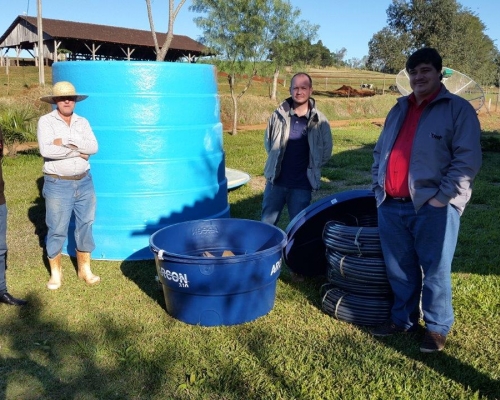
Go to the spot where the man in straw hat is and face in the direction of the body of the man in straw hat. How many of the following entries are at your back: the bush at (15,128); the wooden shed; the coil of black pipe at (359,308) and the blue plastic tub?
2

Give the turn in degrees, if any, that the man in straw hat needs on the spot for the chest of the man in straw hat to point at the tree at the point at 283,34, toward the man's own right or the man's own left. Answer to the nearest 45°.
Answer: approximately 135° to the man's own left

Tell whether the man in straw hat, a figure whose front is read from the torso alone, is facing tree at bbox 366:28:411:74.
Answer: no

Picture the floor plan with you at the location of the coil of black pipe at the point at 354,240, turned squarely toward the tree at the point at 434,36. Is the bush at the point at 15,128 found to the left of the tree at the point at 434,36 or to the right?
left

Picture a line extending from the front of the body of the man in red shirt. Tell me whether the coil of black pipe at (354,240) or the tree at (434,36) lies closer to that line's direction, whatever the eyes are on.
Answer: the coil of black pipe

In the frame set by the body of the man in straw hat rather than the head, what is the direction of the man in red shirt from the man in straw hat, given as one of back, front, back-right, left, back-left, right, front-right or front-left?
front-left

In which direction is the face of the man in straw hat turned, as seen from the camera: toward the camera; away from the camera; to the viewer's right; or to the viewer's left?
toward the camera

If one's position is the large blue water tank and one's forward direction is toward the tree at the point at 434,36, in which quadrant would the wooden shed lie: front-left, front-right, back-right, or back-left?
front-left

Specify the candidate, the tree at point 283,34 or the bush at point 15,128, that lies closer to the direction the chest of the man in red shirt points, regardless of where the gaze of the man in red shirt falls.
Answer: the bush

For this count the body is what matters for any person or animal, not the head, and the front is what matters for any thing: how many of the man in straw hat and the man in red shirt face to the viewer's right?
0

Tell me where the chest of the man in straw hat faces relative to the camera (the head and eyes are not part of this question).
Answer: toward the camera

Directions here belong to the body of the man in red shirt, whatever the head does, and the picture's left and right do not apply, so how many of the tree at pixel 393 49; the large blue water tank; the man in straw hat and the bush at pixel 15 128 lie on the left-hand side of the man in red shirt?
0

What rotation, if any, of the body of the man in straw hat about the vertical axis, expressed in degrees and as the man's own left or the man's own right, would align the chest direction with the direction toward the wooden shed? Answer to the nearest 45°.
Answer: approximately 180°

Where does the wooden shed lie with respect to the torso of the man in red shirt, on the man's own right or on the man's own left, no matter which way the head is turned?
on the man's own right

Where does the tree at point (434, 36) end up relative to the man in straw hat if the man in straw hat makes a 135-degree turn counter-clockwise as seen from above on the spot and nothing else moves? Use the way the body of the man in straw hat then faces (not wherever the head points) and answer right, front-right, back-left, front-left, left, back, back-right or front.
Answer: front

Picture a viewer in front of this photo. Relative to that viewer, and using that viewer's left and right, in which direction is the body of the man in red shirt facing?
facing the viewer and to the left of the viewer

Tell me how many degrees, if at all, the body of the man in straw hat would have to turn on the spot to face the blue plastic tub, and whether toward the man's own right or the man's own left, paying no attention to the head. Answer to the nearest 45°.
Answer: approximately 45° to the man's own left

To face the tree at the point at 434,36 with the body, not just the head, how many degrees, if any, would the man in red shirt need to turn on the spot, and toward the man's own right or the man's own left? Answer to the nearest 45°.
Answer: approximately 135° to the man's own right
